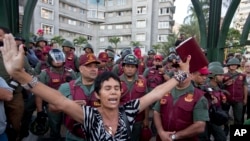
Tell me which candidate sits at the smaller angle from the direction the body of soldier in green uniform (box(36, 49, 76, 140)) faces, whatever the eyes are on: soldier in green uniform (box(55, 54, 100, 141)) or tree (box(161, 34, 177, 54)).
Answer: the soldier in green uniform

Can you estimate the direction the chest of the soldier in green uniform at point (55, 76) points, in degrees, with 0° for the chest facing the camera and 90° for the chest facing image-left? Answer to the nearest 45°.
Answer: approximately 0°

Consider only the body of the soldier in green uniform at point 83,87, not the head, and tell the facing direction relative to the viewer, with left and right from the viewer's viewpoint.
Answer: facing the viewer and to the right of the viewer

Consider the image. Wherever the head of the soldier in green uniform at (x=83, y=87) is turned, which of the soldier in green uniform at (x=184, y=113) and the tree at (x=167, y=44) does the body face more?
the soldier in green uniform

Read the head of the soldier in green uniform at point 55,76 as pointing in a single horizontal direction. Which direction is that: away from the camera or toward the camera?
toward the camera

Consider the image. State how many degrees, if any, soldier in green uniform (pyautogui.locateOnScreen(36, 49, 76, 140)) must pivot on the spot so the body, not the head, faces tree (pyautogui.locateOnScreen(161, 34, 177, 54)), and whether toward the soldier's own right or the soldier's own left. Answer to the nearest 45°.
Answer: approximately 135° to the soldier's own left

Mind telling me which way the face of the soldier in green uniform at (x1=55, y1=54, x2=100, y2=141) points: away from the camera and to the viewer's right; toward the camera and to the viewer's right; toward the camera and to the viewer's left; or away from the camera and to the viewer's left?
toward the camera and to the viewer's right

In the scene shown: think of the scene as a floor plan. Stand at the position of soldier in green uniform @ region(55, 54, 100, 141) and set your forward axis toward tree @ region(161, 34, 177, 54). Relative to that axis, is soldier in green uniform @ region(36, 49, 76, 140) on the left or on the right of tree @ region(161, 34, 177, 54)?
left

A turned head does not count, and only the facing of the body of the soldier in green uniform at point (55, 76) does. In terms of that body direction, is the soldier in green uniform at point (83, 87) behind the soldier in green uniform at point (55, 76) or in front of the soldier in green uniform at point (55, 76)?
in front

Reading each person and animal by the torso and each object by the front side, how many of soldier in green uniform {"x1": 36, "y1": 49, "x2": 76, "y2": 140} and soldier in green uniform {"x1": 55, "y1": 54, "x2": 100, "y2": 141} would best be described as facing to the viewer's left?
0
